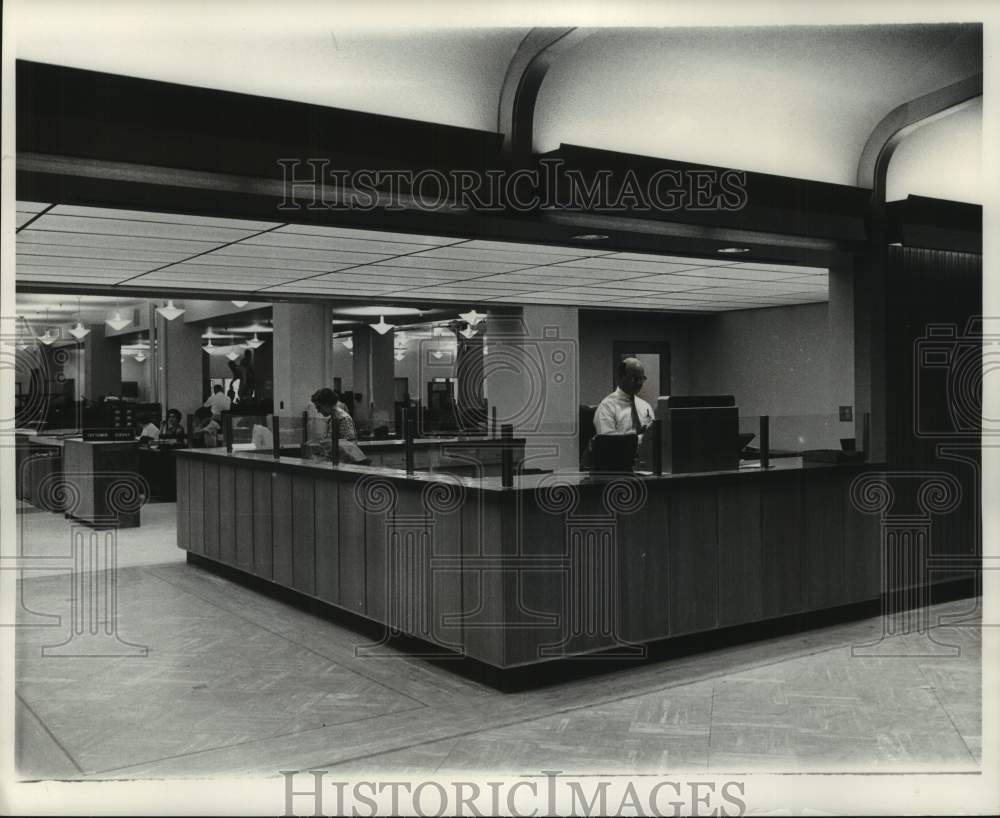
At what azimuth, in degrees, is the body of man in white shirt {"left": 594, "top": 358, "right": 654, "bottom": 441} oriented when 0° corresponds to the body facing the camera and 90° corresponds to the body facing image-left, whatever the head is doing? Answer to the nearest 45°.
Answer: approximately 315°

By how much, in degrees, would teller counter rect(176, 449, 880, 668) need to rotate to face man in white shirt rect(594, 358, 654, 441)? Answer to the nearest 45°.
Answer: approximately 180°

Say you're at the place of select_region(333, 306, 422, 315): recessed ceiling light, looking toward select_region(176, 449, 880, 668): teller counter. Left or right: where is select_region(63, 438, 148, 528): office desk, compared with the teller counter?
right

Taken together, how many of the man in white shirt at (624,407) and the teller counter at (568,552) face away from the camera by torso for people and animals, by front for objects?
0

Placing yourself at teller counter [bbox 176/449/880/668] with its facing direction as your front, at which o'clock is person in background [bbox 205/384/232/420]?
The person in background is roughly at 5 o'clock from the teller counter.

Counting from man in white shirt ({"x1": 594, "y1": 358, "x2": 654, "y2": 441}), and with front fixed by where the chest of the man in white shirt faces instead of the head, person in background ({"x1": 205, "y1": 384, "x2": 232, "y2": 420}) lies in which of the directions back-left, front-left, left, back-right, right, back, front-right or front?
back

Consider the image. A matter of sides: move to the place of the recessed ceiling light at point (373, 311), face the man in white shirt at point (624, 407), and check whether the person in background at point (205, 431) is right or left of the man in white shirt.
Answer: right

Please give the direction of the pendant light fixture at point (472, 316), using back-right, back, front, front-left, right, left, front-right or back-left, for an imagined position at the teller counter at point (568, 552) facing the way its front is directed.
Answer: back

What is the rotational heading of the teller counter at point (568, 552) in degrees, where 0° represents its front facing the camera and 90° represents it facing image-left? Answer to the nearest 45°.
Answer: approximately 0°
